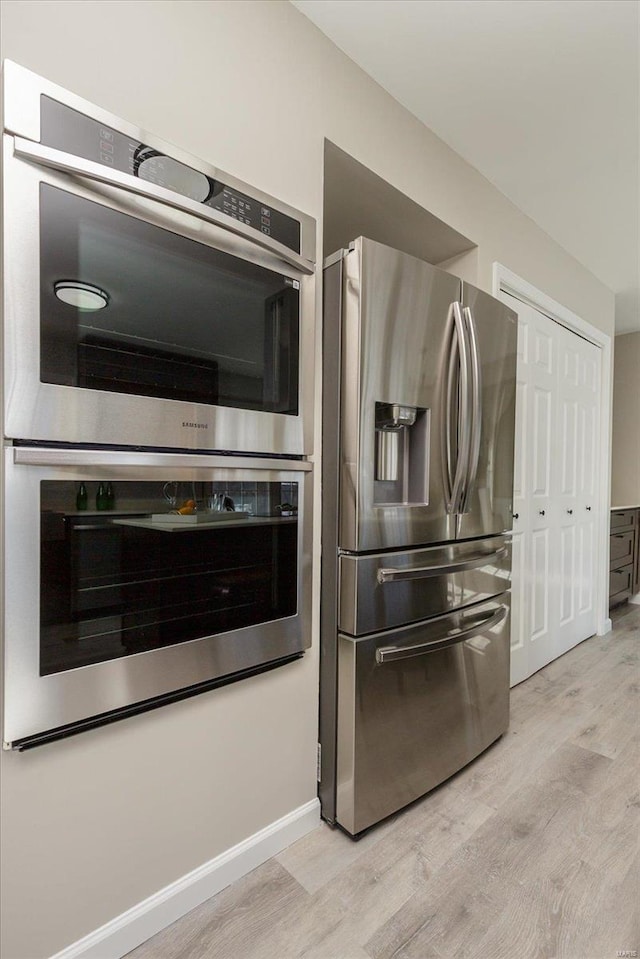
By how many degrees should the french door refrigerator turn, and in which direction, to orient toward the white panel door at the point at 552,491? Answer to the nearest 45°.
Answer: approximately 90° to its left

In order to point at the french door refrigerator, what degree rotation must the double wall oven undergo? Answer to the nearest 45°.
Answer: approximately 45° to its left

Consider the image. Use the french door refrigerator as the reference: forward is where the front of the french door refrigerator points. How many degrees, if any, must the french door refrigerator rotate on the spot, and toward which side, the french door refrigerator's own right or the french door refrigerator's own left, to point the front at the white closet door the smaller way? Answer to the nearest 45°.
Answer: approximately 90° to the french door refrigerator's own left

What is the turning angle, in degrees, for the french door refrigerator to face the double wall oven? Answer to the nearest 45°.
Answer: approximately 90° to its right

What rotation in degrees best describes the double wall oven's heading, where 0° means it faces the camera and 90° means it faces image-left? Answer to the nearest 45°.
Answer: approximately 315°

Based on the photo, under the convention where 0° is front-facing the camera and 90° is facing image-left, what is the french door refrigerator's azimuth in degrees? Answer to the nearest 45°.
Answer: approximately 315°

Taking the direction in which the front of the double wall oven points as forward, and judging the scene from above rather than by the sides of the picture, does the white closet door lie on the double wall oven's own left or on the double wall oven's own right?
on the double wall oven's own left
